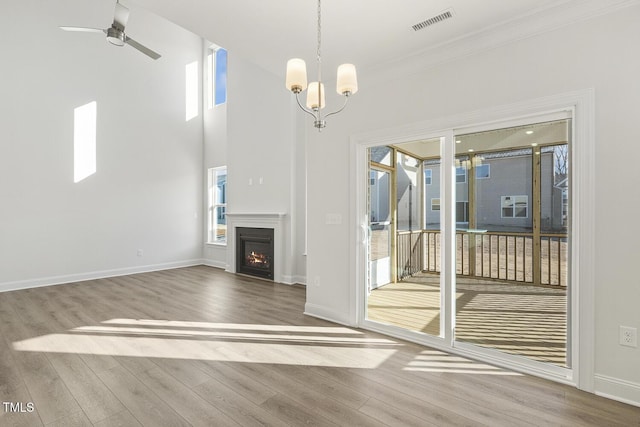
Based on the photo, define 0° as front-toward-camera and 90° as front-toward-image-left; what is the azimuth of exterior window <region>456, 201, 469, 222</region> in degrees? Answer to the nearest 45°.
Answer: approximately 0°

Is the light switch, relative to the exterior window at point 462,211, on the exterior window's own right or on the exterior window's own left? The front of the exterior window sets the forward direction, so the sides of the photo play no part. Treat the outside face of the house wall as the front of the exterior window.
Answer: on the exterior window's own right

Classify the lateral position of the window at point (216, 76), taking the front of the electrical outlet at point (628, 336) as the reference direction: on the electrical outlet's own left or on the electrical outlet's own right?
on the electrical outlet's own right
